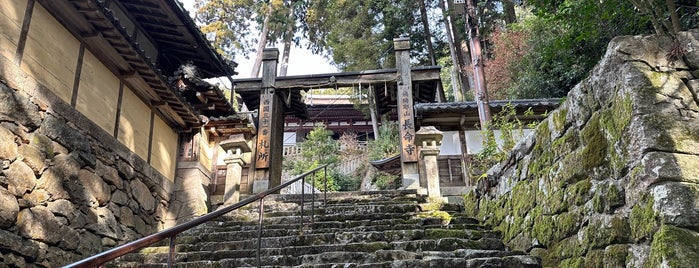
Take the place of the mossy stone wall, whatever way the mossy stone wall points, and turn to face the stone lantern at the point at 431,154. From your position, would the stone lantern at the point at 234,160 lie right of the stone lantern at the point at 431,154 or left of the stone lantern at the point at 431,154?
left

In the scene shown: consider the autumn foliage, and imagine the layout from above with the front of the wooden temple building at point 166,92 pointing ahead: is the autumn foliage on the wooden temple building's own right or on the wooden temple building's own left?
on the wooden temple building's own left

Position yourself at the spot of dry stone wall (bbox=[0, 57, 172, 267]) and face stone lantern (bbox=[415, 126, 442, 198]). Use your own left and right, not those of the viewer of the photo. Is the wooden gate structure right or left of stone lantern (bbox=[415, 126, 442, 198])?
left

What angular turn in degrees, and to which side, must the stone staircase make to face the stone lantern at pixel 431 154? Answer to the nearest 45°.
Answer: approximately 135° to its left

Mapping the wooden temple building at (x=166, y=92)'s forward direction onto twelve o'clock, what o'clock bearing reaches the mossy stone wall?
The mossy stone wall is roughly at 11 o'clock from the wooden temple building.

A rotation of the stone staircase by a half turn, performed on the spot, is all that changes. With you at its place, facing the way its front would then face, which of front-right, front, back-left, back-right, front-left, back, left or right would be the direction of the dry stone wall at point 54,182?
left

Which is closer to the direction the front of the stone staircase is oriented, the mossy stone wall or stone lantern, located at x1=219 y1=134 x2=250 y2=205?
the mossy stone wall

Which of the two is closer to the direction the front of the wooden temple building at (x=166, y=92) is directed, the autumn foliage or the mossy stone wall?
the mossy stone wall

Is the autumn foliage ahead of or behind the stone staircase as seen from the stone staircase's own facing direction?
behind
